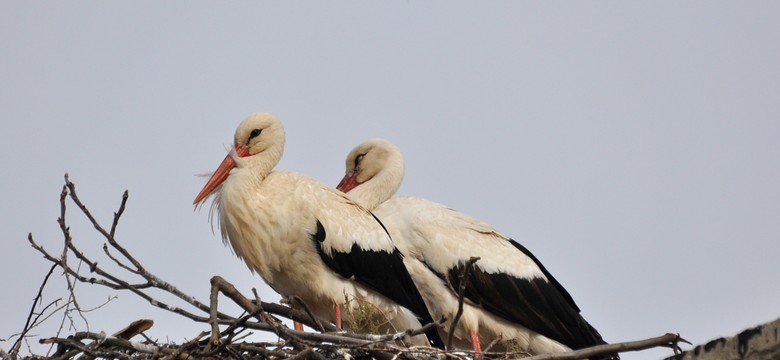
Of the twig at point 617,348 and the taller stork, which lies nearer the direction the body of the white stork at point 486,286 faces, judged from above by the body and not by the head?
the taller stork

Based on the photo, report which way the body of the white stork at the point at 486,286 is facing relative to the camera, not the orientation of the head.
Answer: to the viewer's left

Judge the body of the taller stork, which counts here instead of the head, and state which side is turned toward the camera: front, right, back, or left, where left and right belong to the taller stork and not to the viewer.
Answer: left

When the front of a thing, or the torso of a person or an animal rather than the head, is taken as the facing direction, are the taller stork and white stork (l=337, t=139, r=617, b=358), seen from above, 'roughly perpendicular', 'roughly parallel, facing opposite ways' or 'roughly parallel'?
roughly parallel

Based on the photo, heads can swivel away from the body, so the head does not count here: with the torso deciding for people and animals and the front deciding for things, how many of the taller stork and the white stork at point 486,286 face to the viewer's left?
2

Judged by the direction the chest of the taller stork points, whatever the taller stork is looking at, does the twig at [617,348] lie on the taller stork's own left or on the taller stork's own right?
on the taller stork's own left
